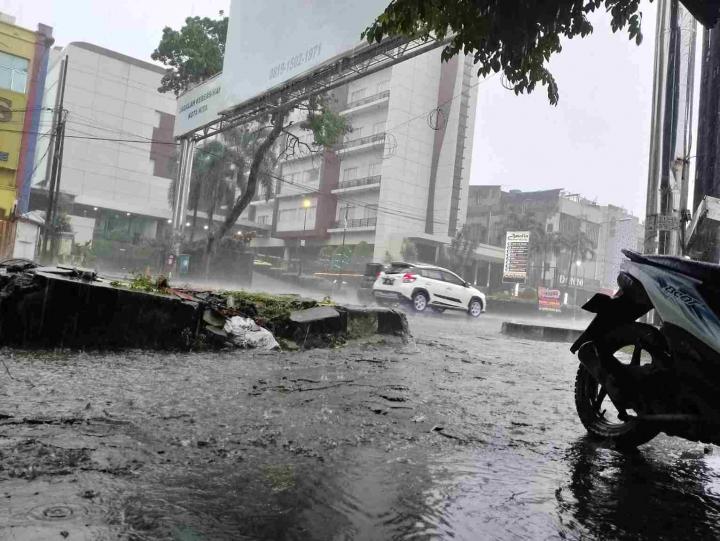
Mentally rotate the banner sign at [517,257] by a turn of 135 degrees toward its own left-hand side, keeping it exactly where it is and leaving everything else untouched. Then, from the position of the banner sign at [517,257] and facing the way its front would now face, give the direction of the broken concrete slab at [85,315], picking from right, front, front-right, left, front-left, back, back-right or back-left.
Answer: back-right

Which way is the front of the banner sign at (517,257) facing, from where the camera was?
facing the viewer

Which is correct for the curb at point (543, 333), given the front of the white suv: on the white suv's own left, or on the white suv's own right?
on the white suv's own right

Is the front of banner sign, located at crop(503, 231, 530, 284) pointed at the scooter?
yes

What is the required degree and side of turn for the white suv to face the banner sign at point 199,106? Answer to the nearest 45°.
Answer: approximately 90° to its left

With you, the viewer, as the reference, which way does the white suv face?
facing away from the viewer and to the right of the viewer

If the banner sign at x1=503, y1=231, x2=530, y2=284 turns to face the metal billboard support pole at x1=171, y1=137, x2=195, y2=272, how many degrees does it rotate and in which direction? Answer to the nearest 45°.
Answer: approximately 45° to its right

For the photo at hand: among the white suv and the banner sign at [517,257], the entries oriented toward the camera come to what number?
1

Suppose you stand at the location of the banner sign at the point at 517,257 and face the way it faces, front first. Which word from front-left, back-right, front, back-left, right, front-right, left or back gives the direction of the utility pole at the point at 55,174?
front-right

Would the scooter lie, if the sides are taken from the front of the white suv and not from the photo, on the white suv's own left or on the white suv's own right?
on the white suv's own right

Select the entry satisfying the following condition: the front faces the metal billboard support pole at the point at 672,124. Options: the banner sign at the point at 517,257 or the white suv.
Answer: the banner sign

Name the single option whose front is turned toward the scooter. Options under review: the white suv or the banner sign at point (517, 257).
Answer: the banner sign

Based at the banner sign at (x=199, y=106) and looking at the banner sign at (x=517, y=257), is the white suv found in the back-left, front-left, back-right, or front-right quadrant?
front-right

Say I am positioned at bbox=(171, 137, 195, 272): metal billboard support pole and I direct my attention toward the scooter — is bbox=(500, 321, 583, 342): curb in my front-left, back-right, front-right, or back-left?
front-left

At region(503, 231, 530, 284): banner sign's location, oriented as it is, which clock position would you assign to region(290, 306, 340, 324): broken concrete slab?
The broken concrete slab is roughly at 12 o'clock from the banner sign.

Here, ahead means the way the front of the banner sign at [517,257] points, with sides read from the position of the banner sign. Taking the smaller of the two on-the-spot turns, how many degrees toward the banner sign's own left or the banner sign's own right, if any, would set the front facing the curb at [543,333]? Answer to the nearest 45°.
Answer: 0° — it already faces it
